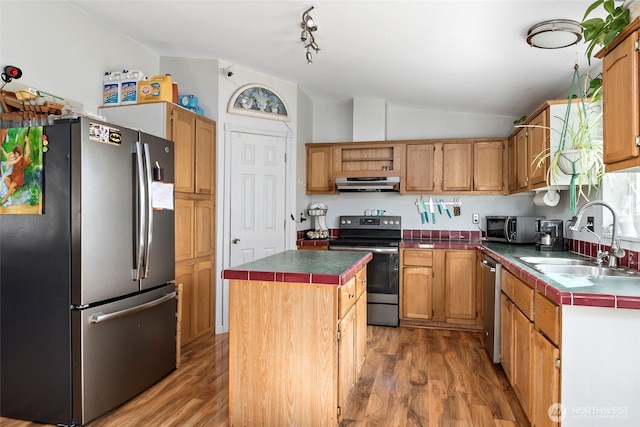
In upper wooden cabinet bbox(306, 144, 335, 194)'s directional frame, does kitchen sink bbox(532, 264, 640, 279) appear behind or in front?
in front

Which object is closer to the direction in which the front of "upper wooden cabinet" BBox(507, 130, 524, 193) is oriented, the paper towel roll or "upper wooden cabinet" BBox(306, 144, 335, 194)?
the upper wooden cabinet

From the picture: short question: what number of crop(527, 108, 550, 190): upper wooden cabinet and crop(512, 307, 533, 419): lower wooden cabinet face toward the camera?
0

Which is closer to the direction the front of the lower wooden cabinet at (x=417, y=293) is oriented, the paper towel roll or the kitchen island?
the kitchen island

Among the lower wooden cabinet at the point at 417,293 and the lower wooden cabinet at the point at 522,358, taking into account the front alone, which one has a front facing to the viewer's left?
the lower wooden cabinet at the point at 522,358

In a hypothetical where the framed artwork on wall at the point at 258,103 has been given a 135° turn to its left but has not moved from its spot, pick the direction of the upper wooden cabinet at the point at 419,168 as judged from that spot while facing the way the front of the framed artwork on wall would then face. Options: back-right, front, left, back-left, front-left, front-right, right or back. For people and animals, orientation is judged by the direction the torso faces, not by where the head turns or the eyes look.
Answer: right

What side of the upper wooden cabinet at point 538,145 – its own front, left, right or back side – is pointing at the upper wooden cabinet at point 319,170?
front

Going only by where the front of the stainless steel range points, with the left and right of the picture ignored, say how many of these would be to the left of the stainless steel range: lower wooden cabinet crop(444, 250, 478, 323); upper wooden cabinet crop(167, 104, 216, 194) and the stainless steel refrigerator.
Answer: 1

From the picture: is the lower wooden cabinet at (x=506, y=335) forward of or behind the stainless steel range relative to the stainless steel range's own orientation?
forward

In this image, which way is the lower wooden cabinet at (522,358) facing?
to the viewer's left

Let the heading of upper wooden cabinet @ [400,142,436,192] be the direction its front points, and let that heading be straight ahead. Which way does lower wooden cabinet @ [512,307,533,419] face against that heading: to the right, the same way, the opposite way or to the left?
to the right

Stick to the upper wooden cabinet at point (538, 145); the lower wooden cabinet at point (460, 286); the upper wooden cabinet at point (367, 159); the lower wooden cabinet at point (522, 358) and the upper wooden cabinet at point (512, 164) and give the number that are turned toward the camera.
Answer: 2
